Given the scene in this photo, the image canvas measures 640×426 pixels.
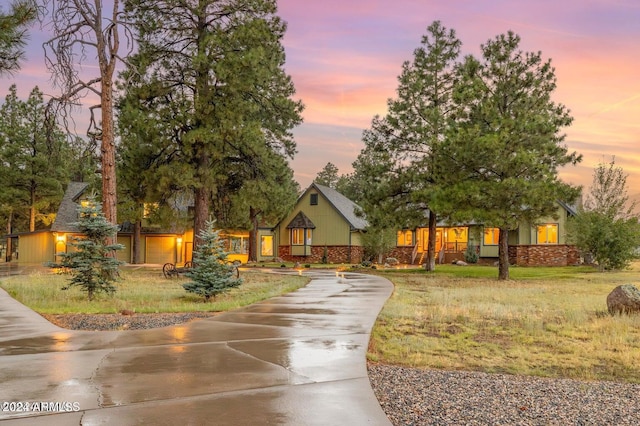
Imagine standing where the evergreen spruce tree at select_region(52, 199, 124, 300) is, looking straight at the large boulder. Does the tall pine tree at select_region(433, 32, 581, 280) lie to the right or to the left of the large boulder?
left

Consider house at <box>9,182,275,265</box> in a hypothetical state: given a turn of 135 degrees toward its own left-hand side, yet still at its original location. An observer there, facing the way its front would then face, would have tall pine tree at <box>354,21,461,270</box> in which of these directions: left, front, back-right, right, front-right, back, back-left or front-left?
right

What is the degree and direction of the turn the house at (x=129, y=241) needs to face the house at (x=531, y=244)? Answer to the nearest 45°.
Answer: approximately 45° to its left

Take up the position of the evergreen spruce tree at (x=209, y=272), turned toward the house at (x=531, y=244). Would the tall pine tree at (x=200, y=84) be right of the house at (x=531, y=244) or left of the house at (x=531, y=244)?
left

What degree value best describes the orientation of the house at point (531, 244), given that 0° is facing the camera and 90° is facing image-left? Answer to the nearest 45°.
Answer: approximately 0°

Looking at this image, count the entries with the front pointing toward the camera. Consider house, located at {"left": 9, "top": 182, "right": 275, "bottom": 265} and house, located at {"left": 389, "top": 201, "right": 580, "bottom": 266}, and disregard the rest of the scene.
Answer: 2

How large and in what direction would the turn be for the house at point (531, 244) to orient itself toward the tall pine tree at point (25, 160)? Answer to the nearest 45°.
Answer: approximately 90° to its right

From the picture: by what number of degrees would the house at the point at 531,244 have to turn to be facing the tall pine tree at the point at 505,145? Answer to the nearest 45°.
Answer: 0° — it already faces it

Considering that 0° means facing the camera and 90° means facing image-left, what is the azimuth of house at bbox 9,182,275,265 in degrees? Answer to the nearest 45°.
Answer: approximately 0°
